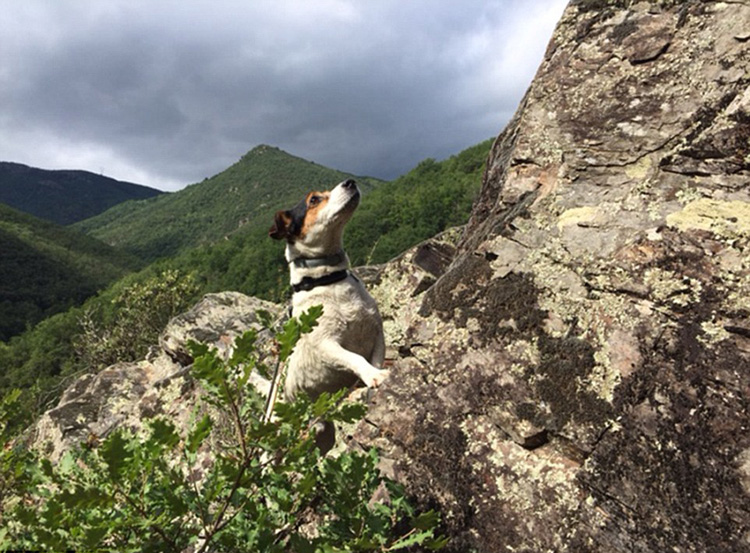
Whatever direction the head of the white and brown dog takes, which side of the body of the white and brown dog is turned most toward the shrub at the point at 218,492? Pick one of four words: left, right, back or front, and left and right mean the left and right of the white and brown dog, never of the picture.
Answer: right

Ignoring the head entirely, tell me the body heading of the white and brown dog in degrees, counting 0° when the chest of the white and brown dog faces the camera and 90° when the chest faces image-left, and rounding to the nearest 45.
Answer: approximately 270°
